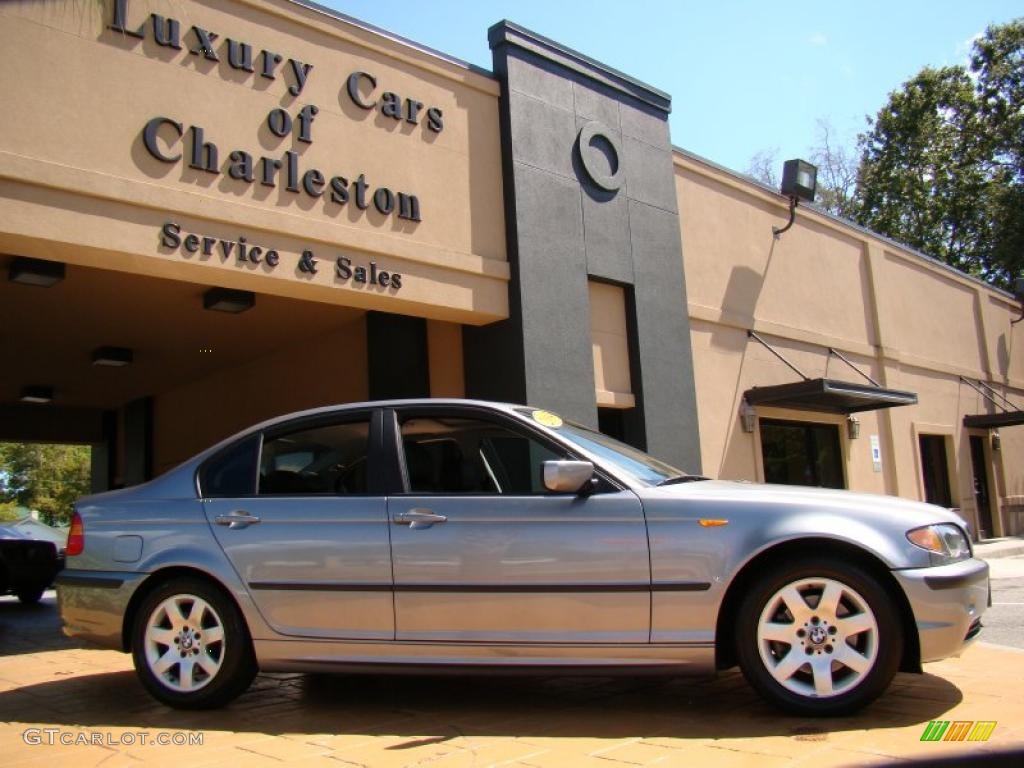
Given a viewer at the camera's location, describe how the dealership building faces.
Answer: facing the viewer and to the right of the viewer

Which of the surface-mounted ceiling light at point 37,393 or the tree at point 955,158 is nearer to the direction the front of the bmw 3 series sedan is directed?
the tree

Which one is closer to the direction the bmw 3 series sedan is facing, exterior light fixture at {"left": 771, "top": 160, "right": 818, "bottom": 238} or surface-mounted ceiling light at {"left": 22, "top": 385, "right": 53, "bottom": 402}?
the exterior light fixture

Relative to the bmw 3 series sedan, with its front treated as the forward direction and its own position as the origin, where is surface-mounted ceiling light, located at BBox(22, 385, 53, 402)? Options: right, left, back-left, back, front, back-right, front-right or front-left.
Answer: back-left

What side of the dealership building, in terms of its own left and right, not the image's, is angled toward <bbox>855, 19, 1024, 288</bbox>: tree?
left

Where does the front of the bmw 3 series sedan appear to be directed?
to the viewer's right

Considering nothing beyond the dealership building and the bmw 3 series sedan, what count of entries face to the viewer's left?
0

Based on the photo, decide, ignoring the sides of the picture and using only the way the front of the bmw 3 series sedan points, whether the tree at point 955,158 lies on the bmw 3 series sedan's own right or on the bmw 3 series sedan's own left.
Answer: on the bmw 3 series sedan's own left

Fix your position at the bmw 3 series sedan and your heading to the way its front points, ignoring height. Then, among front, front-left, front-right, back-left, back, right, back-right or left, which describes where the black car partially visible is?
back-left

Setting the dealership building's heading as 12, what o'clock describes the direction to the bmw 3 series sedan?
The bmw 3 series sedan is roughly at 1 o'clock from the dealership building.
